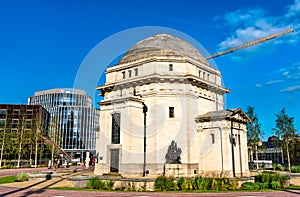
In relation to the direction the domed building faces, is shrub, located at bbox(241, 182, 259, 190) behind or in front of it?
in front

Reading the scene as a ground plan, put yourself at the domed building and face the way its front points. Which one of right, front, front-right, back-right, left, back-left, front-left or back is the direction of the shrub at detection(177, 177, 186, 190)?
front-right

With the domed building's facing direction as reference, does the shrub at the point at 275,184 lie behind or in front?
in front

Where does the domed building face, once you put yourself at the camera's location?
facing the viewer and to the right of the viewer

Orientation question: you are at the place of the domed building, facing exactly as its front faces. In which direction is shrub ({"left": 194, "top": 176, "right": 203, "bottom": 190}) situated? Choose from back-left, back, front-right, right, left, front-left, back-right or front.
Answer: front-right

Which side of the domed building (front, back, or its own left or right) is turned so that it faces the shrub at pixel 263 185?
front
